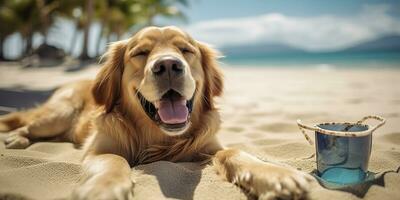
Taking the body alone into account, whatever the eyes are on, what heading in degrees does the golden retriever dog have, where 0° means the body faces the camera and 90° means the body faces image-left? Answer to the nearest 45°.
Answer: approximately 315°

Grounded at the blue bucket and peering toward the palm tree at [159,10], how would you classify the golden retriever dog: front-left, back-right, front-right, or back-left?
front-left

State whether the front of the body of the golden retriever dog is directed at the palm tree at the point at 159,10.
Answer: no

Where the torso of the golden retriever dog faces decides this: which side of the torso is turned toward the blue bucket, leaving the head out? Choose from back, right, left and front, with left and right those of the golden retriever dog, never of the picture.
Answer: front

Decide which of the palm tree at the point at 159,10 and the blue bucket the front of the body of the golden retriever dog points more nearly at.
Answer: the blue bucket

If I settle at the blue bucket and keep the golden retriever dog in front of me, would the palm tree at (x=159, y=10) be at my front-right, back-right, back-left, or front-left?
front-right

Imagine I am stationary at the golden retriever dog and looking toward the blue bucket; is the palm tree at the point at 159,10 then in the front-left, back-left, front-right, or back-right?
back-left
